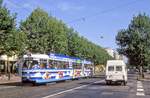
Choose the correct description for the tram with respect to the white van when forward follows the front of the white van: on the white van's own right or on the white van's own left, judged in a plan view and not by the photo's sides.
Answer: on the white van's own left

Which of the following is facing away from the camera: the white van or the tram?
the white van

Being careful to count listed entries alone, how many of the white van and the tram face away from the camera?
1

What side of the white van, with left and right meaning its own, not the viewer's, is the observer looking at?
back
